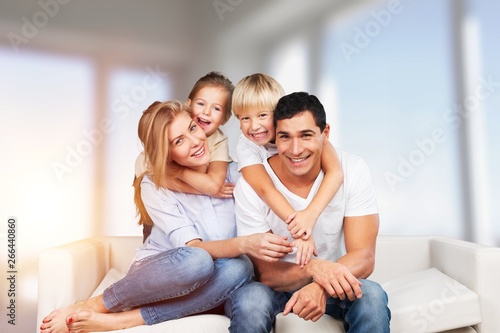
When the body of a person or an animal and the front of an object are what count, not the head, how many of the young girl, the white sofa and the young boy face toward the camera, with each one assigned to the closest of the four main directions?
3

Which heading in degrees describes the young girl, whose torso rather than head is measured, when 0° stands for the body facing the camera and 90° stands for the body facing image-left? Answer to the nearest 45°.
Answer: approximately 0°

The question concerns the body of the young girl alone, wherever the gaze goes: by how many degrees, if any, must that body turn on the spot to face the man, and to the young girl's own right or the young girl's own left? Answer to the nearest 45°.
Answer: approximately 45° to the young girl's own left

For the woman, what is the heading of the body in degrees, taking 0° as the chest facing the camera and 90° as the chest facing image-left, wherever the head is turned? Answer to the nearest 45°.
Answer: approximately 315°

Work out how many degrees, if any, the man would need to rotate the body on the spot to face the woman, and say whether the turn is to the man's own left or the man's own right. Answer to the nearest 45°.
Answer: approximately 90° to the man's own right
